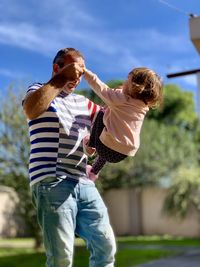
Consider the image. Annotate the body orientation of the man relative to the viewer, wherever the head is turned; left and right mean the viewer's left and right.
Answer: facing the viewer and to the right of the viewer

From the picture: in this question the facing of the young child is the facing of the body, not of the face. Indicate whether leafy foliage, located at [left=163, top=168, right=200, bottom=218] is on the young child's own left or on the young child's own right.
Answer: on the young child's own right

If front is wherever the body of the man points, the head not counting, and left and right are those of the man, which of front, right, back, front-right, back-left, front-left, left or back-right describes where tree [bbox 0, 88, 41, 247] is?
back-left

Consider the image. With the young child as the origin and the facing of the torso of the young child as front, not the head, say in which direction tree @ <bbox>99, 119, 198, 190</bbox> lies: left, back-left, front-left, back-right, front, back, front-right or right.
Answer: front-right

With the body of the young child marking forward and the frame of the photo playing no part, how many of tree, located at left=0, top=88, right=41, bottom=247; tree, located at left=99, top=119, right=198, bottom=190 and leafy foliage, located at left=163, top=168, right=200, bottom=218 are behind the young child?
0

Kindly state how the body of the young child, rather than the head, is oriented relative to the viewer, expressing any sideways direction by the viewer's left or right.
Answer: facing away from the viewer and to the left of the viewer

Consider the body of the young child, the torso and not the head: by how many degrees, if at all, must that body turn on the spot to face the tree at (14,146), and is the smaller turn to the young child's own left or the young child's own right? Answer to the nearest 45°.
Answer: approximately 45° to the young child's own right

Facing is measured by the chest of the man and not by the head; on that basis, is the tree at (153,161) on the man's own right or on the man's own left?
on the man's own left
